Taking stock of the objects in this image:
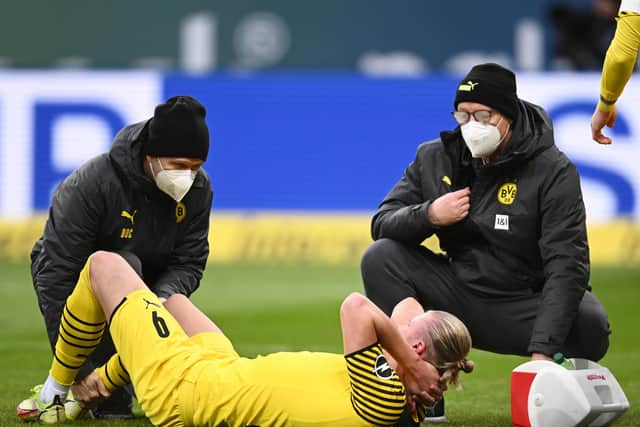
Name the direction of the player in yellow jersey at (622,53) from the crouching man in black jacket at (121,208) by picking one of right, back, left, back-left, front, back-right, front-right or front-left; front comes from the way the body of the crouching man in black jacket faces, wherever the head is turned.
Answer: front-left

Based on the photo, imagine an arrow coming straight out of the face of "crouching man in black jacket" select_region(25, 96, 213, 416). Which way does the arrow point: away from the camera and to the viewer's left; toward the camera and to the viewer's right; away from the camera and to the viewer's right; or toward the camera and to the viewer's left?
toward the camera and to the viewer's right

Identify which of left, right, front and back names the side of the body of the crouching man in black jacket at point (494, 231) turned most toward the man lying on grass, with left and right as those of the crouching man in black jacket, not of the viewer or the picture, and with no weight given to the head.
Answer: front

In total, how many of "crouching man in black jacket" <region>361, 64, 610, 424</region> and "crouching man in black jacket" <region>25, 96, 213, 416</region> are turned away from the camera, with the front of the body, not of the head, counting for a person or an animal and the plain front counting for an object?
0

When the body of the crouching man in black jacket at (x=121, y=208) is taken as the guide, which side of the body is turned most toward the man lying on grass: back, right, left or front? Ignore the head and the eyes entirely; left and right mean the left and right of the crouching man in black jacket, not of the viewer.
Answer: front

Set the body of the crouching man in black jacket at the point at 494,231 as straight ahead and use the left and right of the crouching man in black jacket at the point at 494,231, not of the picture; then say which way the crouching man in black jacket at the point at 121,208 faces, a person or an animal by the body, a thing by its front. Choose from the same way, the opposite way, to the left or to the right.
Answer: to the left

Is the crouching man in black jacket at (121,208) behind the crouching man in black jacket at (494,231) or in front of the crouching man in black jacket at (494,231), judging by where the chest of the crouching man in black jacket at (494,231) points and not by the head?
in front

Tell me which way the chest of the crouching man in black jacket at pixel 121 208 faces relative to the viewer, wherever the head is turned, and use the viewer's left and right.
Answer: facing the viewer and to the right of the viewer

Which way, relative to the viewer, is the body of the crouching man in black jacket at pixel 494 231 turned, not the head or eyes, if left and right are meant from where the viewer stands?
facing the viewer and to the left of the viewer

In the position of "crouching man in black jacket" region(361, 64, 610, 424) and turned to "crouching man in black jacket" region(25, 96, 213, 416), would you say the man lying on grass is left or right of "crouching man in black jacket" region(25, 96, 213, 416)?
left
